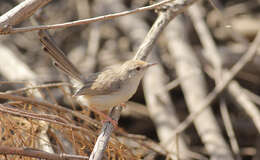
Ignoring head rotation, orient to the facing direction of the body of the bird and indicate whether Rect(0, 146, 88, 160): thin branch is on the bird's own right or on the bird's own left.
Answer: on the bird's own right

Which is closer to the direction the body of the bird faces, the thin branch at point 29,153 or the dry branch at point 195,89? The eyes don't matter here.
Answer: the dry branch

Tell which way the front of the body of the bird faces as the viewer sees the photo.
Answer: to the viewer's right

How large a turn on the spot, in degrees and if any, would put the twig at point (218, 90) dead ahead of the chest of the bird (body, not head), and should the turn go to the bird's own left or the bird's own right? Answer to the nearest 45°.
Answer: approximately 45° to the bird's own left

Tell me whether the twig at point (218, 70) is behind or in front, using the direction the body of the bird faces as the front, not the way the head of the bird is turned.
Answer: in front

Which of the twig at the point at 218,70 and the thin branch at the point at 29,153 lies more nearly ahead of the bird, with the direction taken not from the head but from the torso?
the twig
